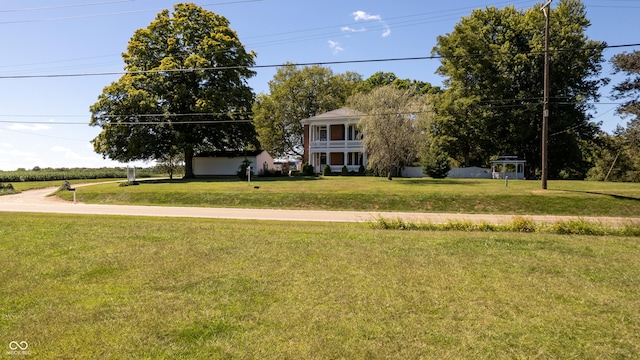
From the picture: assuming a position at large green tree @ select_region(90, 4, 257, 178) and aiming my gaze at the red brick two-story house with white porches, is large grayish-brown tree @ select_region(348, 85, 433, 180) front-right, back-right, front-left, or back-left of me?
front-right

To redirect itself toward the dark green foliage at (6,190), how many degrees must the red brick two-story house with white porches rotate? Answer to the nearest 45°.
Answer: approximately 45° to its right

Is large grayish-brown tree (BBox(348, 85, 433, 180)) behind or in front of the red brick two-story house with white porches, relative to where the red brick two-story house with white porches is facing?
in front

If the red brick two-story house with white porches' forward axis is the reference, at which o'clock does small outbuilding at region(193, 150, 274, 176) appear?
The small outbuilding is roughly at 3 o'clock from the red brick two-story house with white porches.

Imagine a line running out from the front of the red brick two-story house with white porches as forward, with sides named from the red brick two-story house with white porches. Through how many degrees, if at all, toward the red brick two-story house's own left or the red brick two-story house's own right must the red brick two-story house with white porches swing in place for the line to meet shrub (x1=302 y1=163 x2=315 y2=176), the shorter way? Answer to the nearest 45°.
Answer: approximately 45° to the red brick two-story house's own right

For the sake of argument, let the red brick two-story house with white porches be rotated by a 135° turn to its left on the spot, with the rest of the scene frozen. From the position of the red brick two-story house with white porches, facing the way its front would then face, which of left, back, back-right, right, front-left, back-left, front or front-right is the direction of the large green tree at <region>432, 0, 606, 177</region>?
front-right

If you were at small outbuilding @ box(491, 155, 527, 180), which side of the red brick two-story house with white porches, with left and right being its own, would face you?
left

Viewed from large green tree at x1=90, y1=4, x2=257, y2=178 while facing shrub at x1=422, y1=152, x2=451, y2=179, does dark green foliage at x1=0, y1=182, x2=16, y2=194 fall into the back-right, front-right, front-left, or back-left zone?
back-right

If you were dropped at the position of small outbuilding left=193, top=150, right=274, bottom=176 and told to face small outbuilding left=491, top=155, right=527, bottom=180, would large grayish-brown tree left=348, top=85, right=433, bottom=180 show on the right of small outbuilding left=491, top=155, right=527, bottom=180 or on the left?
right

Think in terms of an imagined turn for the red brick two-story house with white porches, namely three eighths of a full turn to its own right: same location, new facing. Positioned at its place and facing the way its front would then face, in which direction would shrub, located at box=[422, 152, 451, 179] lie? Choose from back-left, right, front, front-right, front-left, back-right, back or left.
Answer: back

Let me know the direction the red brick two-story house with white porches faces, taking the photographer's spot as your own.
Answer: facing the viewer

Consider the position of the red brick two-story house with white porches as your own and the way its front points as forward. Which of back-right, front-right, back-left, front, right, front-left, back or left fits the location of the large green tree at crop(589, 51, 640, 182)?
left

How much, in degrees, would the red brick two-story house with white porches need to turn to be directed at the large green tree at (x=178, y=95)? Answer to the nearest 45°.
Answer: approximately 90° to its right
